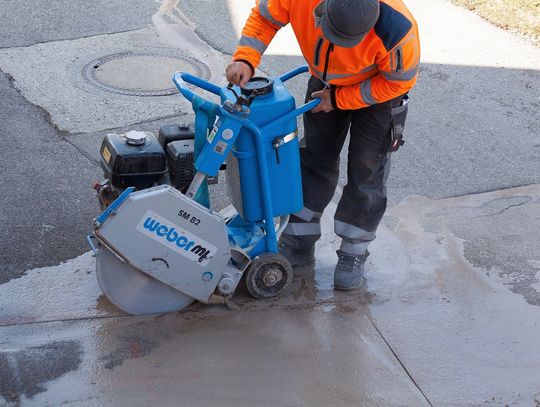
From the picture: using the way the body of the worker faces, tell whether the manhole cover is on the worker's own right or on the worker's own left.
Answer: on the worker's own right

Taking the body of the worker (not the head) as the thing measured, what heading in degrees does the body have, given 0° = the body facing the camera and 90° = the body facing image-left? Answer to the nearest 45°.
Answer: approximately 45°
